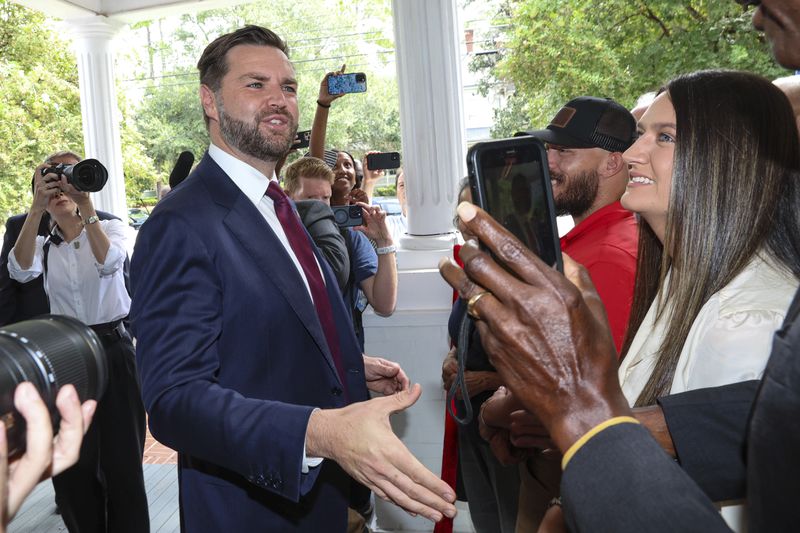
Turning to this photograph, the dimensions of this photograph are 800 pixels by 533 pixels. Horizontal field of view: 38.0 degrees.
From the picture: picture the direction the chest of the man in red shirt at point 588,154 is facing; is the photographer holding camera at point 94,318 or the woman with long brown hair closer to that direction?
the photographer holding camera

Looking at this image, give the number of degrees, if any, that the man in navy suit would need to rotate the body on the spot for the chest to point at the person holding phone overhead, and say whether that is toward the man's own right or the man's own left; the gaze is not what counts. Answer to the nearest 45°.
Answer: approximately 135° to the man's own left

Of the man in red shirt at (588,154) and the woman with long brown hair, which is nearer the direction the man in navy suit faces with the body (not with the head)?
the woman with long brown hair

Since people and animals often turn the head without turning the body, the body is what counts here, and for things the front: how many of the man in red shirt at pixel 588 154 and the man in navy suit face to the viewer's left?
1

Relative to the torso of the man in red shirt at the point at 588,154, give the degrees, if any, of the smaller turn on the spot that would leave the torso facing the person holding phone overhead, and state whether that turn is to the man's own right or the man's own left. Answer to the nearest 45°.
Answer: approximately 45° to the man's own right

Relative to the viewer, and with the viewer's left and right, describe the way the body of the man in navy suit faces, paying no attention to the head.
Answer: facing the viewer and to the right of the viewer

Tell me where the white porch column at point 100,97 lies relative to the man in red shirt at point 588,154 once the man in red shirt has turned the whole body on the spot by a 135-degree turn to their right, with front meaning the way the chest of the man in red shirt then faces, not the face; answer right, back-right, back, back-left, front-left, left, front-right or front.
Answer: left

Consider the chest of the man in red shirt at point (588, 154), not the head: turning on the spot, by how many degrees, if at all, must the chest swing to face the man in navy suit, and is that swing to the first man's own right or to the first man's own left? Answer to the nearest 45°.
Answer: approximately 45° to the first man's own left

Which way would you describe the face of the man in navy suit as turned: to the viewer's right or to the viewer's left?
to the viewer's right

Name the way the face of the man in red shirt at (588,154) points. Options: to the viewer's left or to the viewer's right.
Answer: to the viewer's left

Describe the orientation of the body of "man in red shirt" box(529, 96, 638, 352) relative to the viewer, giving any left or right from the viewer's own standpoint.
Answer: facing to the left of the viewer
